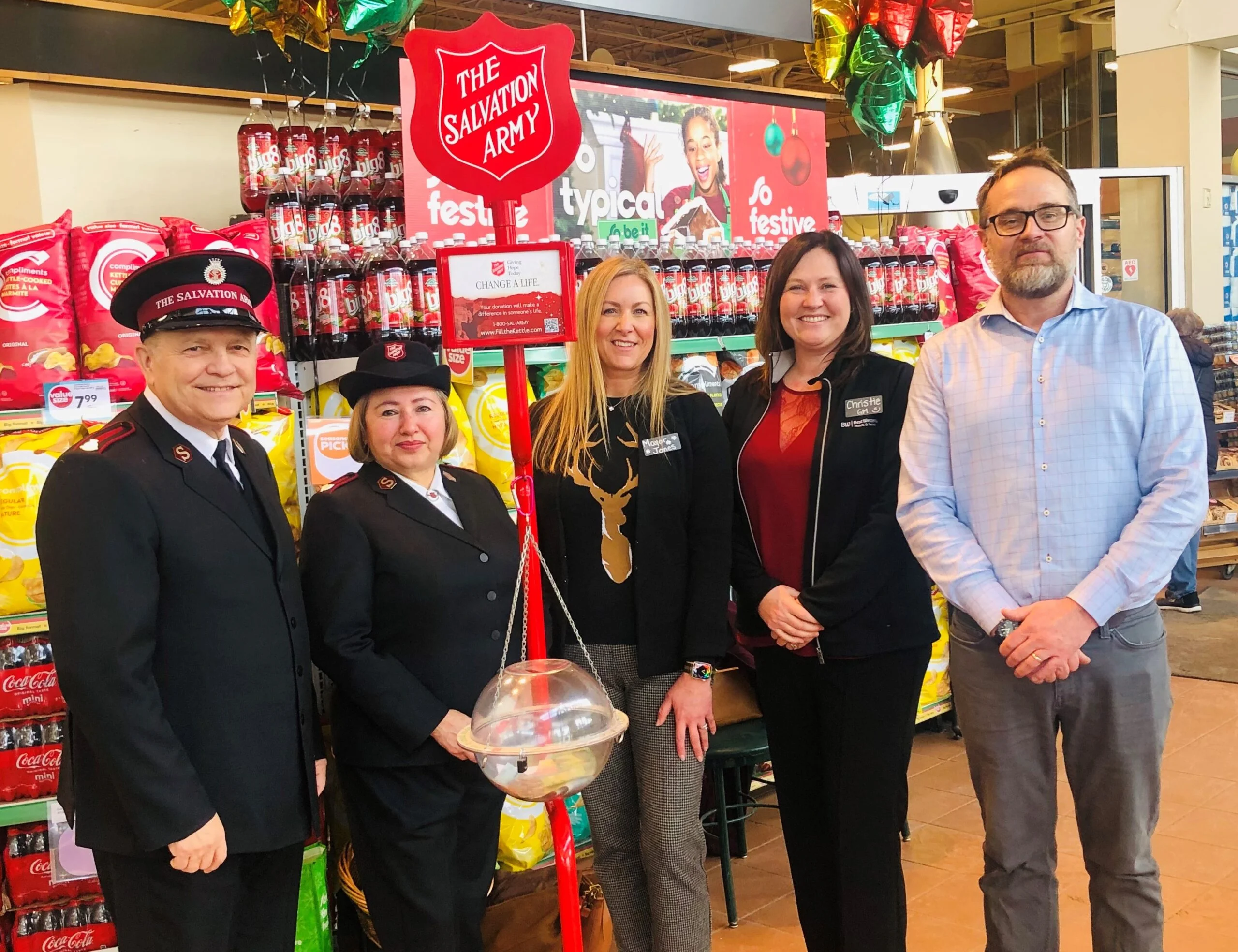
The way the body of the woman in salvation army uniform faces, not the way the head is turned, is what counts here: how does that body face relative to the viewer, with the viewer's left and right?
facing the viewer and to the right of the viewer

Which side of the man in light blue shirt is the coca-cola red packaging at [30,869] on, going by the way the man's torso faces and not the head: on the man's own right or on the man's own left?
on the man's own right

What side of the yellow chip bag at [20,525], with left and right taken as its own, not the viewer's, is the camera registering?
front

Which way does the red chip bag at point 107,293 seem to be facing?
toward the camera

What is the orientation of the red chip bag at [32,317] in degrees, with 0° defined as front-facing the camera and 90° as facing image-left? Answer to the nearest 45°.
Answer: approximately 0°

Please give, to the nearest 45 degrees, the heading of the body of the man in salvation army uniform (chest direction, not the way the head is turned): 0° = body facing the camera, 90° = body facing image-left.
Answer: approximately 315°

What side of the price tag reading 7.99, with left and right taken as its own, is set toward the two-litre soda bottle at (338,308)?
left
